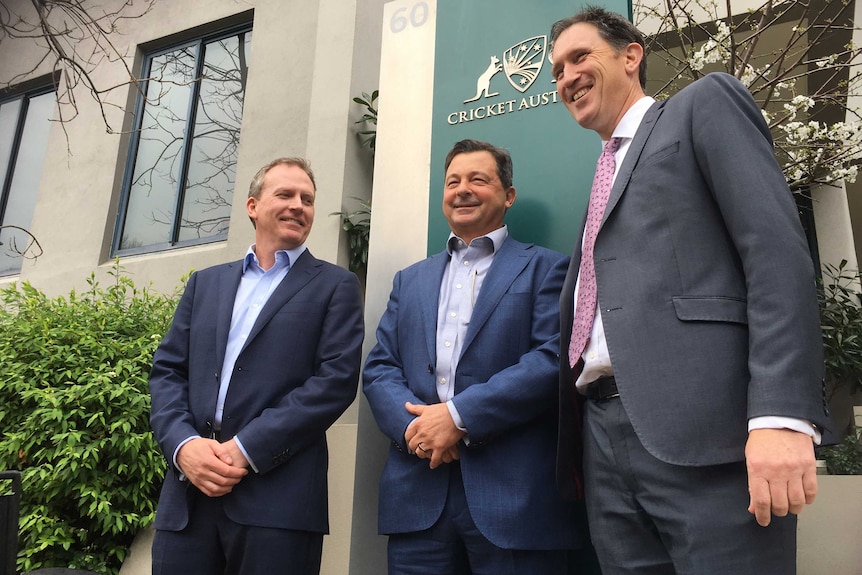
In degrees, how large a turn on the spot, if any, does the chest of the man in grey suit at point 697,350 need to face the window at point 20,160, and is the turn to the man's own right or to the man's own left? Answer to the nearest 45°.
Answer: approximately 90° to the man's own right

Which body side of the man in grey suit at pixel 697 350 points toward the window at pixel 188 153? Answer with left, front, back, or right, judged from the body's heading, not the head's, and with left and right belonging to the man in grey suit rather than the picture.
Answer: right

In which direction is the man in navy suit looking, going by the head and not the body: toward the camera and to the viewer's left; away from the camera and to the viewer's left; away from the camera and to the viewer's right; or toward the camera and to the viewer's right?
toward the camera and to the viewer's right

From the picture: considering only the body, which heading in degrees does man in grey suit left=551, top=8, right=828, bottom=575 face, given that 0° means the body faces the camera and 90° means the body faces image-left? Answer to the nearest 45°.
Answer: approximately 45°

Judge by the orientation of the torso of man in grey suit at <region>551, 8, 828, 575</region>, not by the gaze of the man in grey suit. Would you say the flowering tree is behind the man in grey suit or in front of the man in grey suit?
behind

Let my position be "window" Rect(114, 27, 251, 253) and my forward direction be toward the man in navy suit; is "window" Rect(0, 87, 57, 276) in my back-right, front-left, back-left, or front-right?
back-right

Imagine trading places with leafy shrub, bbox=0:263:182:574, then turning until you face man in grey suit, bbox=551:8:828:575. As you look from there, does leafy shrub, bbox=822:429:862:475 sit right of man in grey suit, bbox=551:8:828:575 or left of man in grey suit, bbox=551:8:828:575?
left

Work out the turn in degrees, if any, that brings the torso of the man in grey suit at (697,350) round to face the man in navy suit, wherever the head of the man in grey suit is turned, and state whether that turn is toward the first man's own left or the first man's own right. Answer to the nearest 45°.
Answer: approximately 45° to the first man's own right
